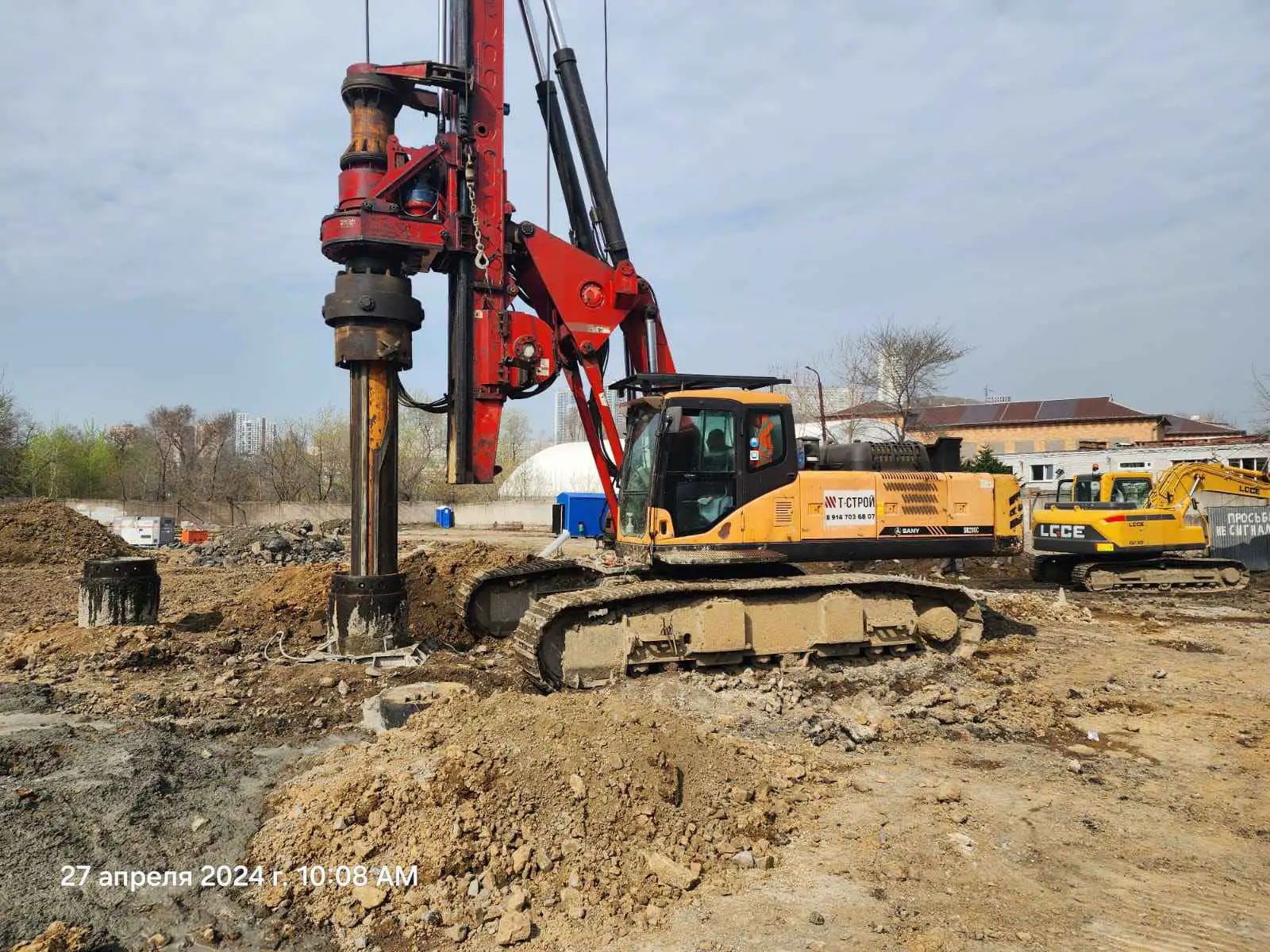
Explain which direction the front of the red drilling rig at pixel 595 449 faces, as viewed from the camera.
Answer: facing to the left of the viewer

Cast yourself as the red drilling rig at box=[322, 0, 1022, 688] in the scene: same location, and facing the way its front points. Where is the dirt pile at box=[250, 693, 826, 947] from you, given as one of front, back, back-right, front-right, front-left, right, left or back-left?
left

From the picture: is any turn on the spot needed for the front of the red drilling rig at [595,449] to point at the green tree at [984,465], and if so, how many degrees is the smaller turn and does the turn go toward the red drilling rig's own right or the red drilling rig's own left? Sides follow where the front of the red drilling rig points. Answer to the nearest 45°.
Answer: approximately 135° to the red drilling rig's own right

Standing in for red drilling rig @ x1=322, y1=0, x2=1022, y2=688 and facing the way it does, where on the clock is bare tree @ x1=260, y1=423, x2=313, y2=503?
The bare tree is roughly at 2 o'clock from the red drilling rig.

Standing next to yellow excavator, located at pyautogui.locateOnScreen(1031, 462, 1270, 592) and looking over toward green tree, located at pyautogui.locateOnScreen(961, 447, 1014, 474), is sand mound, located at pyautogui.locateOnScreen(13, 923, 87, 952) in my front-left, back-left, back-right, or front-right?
back-left

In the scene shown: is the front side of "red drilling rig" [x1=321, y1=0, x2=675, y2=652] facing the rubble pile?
no

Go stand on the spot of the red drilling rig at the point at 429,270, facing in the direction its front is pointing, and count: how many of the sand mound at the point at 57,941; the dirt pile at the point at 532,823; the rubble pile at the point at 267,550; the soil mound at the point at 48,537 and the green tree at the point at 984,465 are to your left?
2

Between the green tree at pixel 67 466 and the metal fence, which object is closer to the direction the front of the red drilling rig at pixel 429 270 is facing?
the green tree

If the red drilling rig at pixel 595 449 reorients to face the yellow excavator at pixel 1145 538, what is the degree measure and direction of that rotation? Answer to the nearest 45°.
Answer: approximately 135° to its right

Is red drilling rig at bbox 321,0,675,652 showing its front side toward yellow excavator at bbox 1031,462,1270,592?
no
